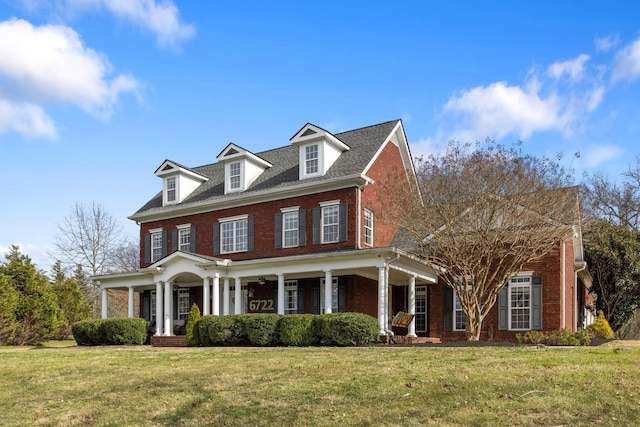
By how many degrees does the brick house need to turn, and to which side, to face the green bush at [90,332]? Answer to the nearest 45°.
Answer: approximately 45° to its right

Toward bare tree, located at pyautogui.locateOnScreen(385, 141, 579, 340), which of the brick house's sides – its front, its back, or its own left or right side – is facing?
left

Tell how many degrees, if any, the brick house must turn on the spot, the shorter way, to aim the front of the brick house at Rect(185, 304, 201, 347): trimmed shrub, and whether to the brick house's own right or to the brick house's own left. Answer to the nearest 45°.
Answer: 0° — it already faces it

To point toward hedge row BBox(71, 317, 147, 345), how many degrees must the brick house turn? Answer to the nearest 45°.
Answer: approximately 45° to its right

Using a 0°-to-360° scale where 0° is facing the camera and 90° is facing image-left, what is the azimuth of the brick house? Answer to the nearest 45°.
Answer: approximately 45°
